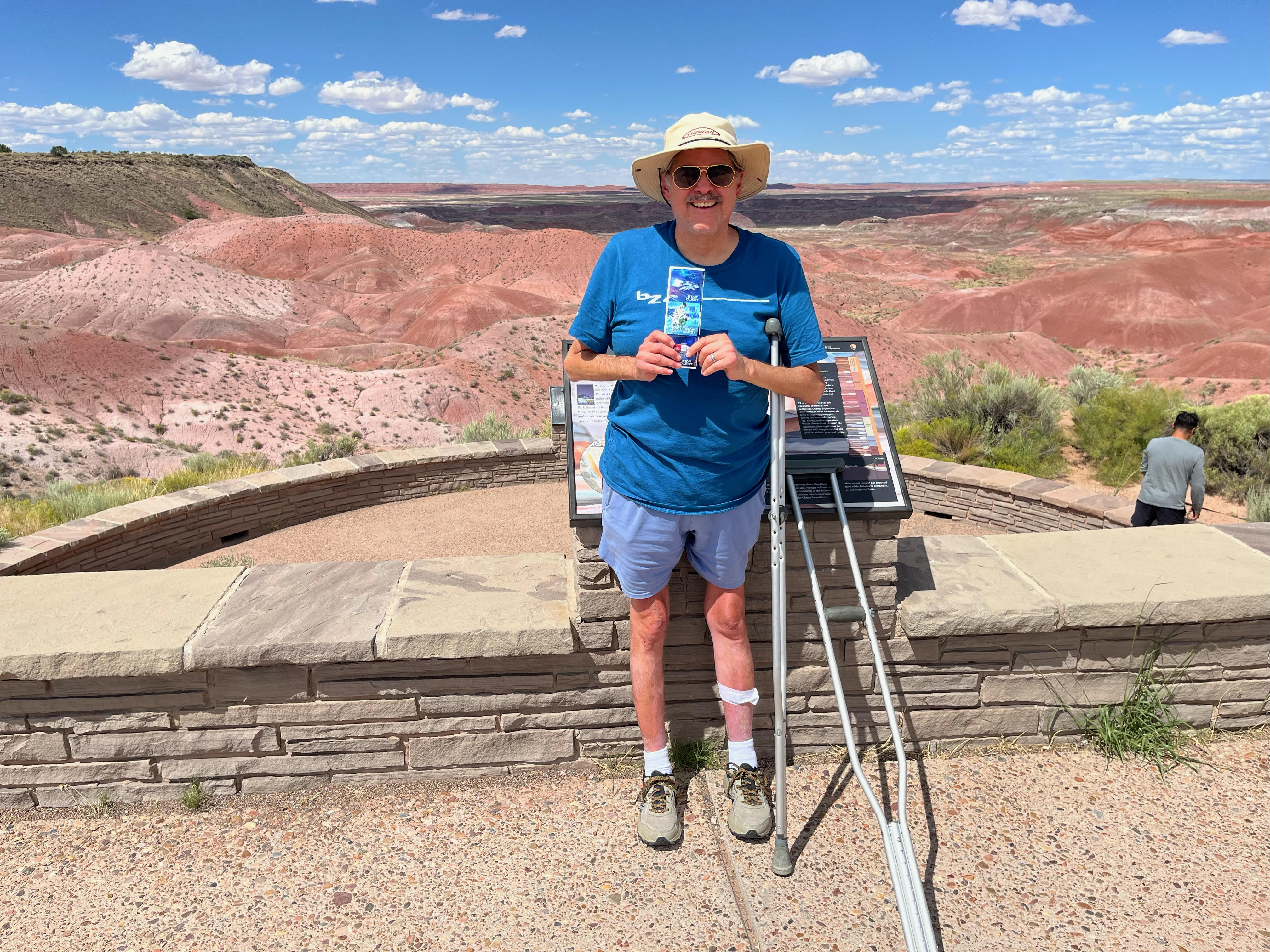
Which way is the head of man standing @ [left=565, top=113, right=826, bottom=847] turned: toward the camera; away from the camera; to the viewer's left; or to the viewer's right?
toward the camera

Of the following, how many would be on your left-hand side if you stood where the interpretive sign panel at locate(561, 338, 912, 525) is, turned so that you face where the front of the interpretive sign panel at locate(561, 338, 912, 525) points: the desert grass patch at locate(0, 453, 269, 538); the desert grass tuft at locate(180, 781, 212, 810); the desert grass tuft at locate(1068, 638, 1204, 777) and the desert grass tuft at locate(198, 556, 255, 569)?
1

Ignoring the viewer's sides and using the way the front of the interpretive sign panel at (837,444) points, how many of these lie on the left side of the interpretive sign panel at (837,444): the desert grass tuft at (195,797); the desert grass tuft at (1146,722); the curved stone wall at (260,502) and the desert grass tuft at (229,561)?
1

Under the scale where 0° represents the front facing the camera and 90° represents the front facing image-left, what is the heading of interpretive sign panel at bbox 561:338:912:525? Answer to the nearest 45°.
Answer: approximately 0°

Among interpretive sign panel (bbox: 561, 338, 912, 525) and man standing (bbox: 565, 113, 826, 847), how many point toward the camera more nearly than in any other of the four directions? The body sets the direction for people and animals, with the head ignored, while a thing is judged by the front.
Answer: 2

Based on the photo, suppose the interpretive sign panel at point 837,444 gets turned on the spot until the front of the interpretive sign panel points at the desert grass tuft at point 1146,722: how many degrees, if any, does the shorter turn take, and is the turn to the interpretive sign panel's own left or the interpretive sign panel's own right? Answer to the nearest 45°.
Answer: approximately 90° to the interpretive sign panel's own left

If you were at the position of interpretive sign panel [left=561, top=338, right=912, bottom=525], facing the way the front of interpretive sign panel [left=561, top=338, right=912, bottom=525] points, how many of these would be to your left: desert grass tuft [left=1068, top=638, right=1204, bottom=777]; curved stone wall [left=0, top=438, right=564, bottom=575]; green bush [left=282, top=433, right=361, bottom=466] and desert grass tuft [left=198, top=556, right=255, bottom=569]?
1

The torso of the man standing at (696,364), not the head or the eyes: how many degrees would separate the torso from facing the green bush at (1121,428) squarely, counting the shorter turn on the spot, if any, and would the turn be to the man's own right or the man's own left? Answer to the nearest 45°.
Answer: approximately 135° to the man's own left

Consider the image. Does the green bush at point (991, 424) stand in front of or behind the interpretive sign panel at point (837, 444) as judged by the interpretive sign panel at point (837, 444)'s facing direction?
behind

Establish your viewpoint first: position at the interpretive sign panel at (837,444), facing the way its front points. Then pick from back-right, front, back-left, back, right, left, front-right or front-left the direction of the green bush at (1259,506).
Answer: back-left

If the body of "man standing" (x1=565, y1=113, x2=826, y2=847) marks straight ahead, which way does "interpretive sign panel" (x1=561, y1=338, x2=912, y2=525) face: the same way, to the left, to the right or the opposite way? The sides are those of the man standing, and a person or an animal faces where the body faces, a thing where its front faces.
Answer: the same way

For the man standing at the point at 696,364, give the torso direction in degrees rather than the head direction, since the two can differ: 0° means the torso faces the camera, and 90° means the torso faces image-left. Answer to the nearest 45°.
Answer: approximately 0°
